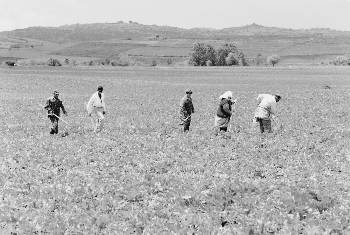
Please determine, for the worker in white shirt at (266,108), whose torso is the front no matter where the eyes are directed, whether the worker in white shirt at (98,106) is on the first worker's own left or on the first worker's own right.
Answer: on the first worker's own left

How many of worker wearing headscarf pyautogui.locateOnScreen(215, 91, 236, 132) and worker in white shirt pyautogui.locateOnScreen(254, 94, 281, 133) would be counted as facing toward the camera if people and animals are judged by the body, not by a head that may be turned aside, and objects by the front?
0

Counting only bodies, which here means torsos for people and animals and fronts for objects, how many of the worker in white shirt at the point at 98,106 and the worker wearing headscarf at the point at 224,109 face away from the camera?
0

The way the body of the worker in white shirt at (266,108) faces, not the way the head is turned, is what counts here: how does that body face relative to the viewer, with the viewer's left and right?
facing away from the viewer and to the right of the viewer

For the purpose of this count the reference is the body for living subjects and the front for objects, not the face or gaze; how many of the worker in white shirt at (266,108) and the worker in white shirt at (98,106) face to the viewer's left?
0

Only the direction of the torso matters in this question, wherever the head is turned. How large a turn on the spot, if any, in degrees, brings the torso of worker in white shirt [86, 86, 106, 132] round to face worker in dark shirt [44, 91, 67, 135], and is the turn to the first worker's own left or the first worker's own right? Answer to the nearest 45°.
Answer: approximately 135° to the first worker's own right

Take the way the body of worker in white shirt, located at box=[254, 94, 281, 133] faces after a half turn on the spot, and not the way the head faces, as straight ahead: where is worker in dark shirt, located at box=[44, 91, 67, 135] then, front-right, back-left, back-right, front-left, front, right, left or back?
front-right

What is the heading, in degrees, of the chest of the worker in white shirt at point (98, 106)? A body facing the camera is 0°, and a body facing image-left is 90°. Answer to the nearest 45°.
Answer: approximately 315°
